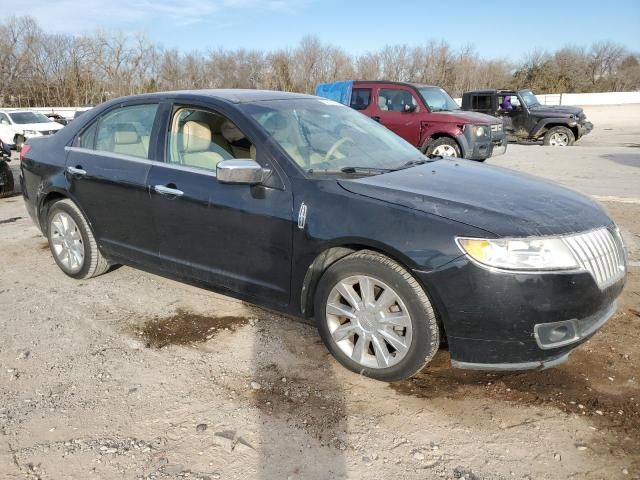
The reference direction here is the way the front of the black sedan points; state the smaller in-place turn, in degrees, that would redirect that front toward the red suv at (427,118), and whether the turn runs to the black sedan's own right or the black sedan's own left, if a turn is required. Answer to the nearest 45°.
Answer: approximately 135° to the black sedan's own left

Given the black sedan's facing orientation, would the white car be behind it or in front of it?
behind

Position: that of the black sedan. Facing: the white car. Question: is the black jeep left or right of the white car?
right

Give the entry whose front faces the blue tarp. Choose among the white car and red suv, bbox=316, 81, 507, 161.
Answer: the white car

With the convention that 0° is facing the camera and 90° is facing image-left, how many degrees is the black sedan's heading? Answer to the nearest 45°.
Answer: approximately 315°

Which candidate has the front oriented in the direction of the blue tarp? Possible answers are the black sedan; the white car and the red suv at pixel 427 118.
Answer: the white car

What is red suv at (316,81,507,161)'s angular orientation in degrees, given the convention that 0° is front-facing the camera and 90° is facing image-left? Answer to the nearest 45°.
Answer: approximately 315°

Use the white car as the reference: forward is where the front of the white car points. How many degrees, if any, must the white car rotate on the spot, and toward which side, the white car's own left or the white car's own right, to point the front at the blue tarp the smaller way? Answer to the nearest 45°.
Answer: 0° — it already faces it
